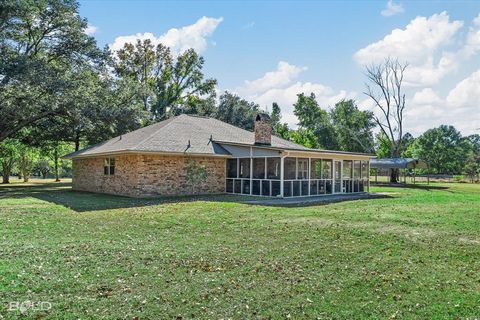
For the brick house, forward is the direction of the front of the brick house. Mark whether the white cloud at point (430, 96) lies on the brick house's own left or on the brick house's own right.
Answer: on the brick house's own right

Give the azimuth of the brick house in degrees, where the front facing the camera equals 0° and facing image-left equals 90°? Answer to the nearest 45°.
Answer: approximately 135°

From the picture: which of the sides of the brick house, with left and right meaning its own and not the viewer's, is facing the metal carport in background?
right
